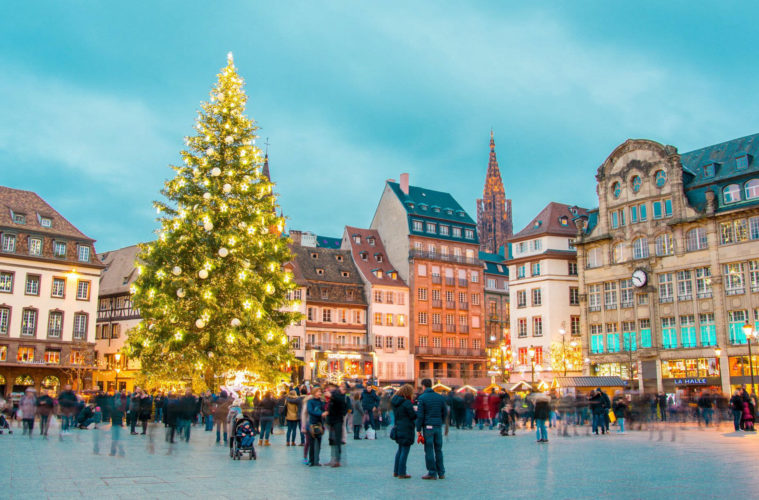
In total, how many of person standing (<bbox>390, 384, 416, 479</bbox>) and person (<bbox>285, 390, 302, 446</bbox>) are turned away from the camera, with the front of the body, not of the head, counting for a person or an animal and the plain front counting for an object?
1

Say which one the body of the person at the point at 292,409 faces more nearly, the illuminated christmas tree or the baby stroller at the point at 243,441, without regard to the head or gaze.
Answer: the illuminated christmas tree

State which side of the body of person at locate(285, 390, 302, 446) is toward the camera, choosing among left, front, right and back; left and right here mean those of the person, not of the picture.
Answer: back

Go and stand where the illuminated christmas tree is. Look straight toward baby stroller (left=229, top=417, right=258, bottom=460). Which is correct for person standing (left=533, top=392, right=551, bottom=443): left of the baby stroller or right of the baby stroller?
left

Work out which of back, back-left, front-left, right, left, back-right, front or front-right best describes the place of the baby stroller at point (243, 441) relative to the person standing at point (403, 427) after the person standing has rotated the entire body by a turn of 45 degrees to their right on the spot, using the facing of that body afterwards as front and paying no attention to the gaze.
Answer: back
